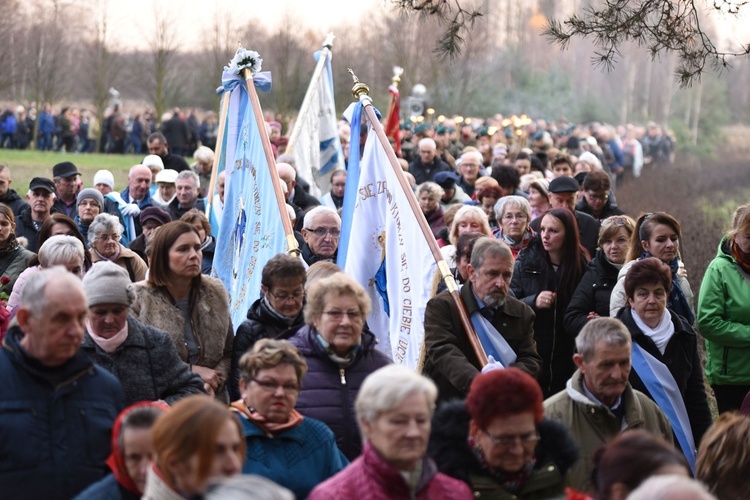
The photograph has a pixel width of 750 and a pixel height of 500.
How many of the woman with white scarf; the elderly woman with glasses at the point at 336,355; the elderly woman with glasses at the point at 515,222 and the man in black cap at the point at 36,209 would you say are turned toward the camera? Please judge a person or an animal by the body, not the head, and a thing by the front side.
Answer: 4

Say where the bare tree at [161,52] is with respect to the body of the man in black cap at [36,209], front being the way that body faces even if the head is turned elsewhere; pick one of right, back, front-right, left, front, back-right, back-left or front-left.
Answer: back

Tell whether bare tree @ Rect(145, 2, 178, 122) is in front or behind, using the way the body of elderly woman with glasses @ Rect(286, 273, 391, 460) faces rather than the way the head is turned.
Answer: behind

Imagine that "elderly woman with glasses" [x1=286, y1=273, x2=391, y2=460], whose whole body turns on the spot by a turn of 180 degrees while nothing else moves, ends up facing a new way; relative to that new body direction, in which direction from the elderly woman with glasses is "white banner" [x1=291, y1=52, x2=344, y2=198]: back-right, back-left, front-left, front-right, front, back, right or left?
front

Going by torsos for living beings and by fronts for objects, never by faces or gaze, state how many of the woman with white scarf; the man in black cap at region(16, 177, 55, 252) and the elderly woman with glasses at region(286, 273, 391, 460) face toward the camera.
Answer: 3

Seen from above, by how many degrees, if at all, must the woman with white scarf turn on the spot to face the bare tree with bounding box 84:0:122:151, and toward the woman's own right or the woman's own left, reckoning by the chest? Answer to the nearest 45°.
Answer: approximately 135° to the woman's own right

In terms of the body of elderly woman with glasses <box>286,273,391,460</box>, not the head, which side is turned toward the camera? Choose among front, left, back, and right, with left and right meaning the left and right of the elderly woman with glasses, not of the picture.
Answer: front

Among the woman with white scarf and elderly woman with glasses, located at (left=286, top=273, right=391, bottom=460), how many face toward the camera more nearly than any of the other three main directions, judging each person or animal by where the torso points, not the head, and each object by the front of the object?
2

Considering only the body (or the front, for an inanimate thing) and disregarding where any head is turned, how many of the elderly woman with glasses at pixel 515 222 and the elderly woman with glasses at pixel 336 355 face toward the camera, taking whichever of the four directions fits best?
2

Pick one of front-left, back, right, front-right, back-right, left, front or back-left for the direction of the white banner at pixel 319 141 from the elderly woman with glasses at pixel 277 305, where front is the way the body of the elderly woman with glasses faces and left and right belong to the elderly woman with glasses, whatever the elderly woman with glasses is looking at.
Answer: back-left

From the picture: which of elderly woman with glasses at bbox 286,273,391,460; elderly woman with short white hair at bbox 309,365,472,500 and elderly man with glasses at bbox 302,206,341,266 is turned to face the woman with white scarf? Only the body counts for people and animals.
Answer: the elderly man with glasses

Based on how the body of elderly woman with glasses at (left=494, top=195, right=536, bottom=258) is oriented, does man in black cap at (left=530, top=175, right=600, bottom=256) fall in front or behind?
behind

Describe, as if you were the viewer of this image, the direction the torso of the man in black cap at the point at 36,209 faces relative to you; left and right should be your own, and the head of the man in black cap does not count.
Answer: facing the viewer

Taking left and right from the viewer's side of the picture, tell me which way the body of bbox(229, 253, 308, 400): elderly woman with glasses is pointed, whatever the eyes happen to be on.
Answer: facing the viewer and to the right of the viewer
